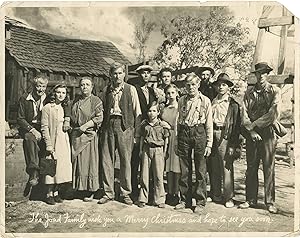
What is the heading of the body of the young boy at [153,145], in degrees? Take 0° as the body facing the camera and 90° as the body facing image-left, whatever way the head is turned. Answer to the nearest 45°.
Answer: approximately 0°

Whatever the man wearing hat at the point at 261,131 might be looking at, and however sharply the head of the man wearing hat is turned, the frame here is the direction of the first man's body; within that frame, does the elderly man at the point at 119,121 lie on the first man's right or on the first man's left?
on the first man's right

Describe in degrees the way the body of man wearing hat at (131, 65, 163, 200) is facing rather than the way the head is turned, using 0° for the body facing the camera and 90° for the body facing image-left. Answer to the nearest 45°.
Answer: approximately 0°

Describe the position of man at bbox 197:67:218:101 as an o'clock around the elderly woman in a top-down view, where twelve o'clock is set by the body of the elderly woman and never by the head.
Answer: The man is roughly at 9 o'clock from the elderly woman.

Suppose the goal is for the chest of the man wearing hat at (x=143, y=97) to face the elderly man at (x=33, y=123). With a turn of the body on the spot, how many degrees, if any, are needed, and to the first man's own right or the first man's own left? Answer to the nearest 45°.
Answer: approximately 90° to the first man's own right

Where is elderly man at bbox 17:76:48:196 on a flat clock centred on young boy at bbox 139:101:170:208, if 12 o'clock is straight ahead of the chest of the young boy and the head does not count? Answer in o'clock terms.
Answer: The elderly man is roughly at 3 o'clock from the young boy.

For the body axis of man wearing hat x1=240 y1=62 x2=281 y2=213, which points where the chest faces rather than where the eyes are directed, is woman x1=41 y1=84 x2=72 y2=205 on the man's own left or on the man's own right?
on the man's own right

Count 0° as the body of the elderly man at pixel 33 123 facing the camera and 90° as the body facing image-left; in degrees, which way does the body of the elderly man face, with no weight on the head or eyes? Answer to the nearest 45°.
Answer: approximately 315°
